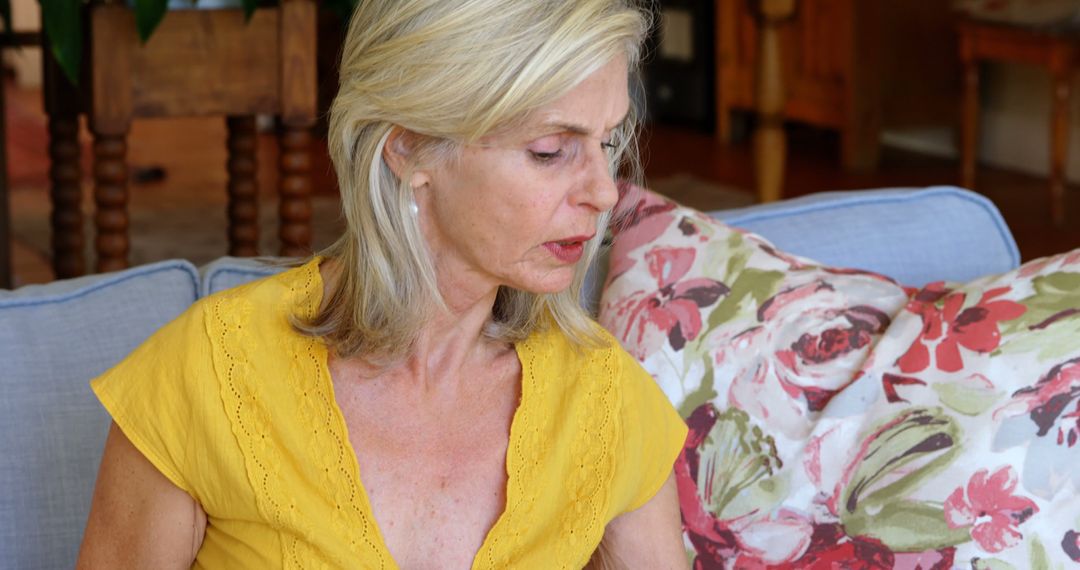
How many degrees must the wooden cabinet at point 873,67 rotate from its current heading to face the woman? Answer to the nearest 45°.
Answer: approximately 45° to its left

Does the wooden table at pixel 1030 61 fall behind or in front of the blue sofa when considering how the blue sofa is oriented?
behind

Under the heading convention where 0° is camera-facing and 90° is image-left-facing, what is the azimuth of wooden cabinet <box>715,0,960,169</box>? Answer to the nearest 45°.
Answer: approximately 45°

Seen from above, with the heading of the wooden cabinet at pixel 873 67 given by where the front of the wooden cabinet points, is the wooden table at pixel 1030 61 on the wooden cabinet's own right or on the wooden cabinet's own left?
on the wooden cabinet's own left

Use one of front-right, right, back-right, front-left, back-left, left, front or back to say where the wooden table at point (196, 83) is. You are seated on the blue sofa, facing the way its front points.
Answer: back

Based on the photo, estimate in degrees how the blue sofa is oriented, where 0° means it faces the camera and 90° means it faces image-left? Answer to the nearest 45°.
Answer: approximately 0°

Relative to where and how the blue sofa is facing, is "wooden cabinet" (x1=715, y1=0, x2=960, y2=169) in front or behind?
behind
